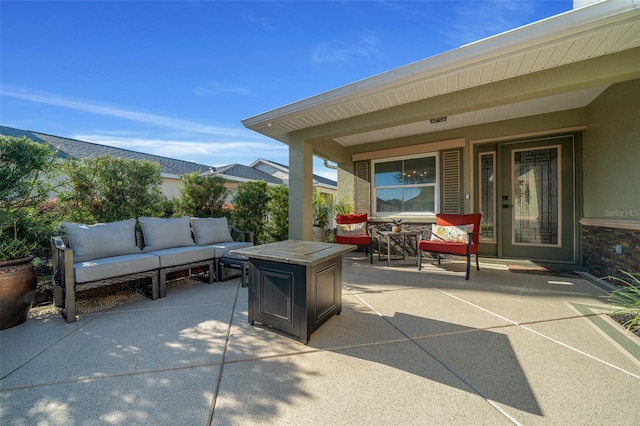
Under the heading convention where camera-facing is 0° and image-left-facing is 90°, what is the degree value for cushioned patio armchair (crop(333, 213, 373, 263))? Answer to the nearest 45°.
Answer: approximately 0°

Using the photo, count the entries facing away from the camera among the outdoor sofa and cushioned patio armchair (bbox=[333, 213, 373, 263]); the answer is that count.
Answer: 0

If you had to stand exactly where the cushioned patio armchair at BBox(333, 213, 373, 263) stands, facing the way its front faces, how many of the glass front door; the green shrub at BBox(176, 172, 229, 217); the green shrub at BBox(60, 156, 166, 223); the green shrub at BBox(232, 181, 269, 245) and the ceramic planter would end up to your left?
1

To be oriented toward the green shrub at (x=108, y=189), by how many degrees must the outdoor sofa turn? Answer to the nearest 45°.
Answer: approximately 135° to its left

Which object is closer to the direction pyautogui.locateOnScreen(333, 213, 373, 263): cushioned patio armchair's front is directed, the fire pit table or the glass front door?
the fire pit table

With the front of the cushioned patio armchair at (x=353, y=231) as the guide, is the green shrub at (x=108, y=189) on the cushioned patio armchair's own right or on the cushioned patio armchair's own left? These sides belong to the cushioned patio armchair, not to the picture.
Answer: on the cushioned patio armchair's own right

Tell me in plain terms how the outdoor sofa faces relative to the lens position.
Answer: facing the viewer and to the right of the viewer

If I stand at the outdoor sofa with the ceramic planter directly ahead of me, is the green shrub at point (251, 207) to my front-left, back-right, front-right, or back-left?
back-right

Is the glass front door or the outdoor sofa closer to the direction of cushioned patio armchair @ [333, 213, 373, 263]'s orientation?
the outdoor sofa

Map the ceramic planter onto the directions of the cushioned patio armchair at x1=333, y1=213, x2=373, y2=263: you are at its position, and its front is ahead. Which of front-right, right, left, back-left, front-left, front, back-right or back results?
front-right

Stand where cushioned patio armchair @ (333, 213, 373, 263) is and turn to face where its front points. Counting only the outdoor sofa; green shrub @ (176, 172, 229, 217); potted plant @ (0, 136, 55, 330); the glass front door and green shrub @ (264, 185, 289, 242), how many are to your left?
1

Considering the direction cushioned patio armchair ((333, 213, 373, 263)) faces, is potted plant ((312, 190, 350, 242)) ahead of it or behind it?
behind
